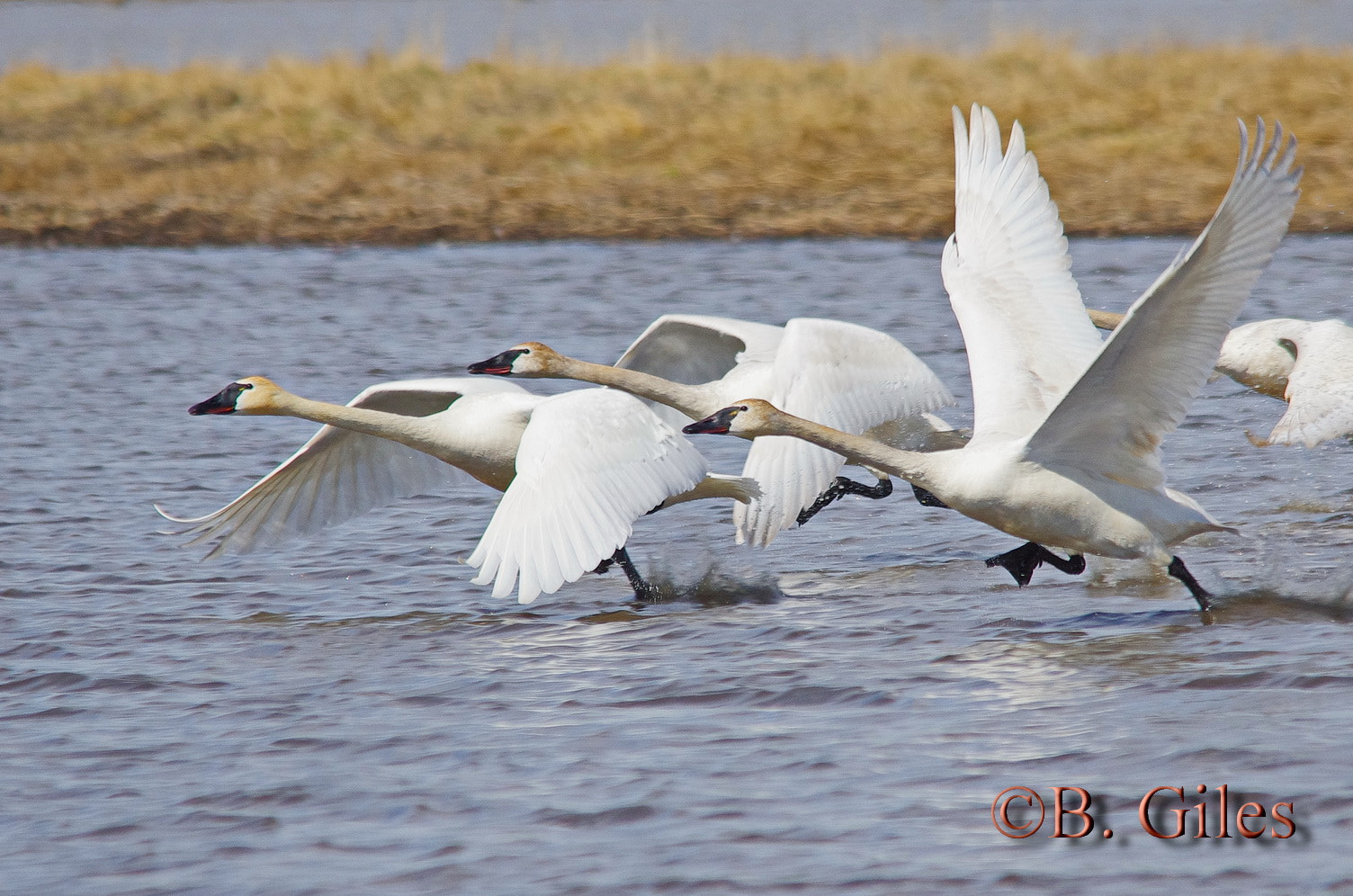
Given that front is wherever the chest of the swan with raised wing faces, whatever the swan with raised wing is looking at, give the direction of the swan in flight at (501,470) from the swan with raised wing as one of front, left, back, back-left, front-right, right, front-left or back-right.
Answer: front

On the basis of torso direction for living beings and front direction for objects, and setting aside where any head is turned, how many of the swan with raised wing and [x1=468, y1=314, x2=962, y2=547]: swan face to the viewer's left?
2

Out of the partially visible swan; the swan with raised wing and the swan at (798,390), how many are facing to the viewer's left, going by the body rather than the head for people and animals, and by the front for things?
3

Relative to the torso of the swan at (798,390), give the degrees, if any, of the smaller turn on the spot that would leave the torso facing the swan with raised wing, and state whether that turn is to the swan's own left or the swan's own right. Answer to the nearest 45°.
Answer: approximately 135° to the swan's own left

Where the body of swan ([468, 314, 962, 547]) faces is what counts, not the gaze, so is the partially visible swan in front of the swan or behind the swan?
behind

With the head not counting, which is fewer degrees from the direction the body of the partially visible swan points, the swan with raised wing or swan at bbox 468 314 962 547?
the swan

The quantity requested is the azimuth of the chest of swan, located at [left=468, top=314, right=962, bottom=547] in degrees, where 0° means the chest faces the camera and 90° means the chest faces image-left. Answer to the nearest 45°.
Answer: approximately 90°

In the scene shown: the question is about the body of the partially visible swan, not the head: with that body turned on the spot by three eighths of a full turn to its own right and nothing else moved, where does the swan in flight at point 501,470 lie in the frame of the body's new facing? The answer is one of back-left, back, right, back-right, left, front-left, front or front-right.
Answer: back

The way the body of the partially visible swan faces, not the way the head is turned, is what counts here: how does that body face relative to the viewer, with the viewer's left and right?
facing to the left of the viewer

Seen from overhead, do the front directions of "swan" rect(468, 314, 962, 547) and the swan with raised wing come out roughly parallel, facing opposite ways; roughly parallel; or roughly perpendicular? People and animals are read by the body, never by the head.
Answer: roughly parallel

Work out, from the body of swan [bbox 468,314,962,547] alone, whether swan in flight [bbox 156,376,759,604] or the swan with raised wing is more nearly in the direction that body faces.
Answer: the swan in flight

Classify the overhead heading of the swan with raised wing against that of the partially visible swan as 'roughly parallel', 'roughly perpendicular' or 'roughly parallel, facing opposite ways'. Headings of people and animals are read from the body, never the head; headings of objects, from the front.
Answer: roughly parallel

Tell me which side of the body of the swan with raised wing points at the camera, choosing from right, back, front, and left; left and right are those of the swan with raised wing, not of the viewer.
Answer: left

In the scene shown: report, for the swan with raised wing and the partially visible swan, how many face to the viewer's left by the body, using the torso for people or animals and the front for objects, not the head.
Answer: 2

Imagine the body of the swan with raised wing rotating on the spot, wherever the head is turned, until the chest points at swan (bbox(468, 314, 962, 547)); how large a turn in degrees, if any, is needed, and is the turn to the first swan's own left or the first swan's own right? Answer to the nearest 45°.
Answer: approximately 45° to the first swan's own right
